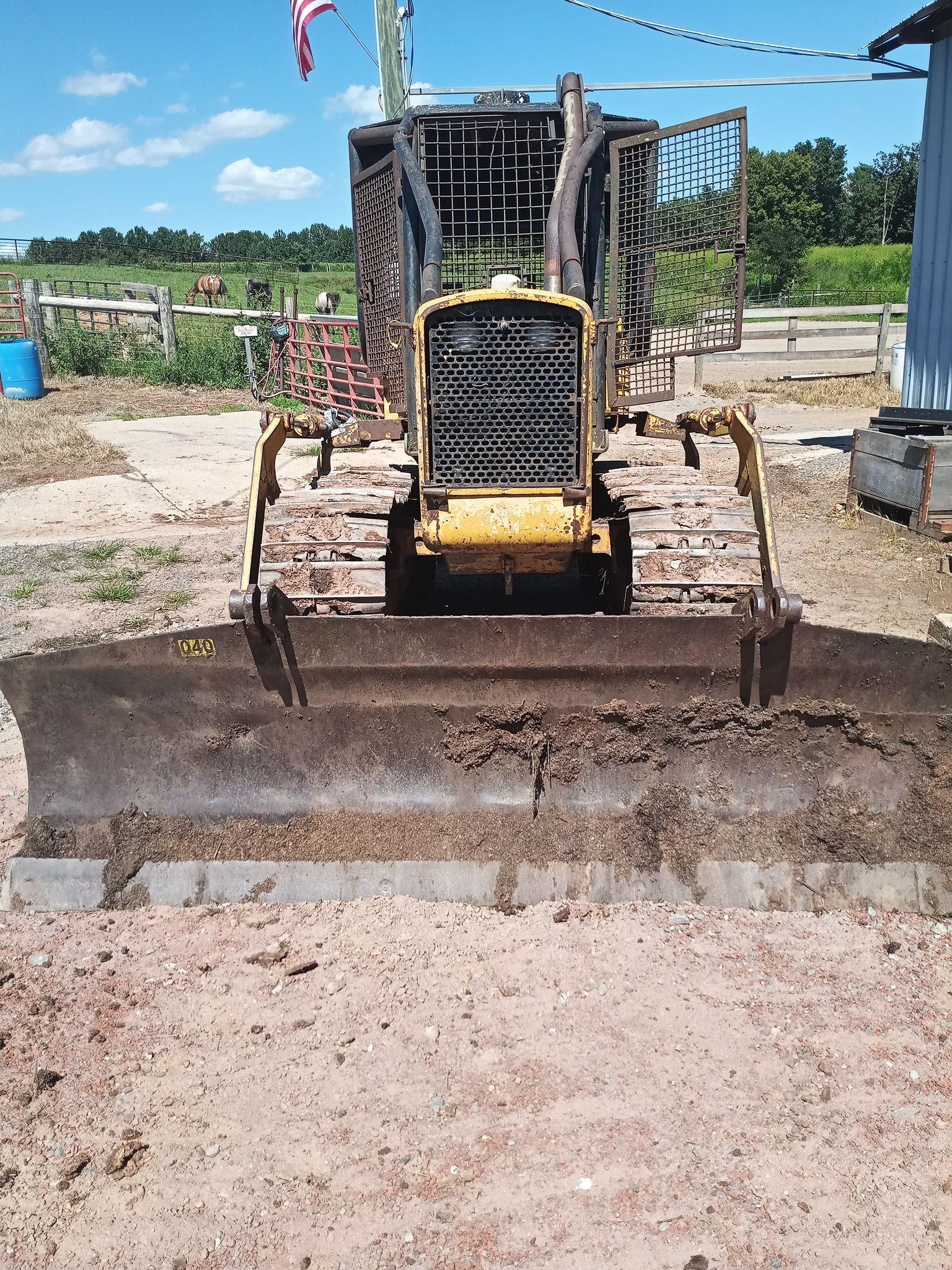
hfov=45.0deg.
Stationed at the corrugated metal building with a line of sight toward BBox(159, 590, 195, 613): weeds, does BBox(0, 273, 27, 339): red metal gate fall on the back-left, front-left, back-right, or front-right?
front-right

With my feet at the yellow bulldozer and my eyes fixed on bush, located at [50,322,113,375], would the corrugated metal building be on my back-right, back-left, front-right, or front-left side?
front-right

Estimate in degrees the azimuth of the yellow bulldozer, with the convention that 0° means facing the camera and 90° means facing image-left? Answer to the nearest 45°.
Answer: approximately 0°

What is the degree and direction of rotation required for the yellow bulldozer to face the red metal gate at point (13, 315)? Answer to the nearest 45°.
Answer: approximately 135° to its right

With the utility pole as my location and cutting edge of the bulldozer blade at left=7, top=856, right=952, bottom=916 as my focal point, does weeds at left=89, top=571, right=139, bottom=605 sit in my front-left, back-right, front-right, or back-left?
front-right

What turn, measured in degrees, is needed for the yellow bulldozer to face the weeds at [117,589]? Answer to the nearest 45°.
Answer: approximately 135° to its right

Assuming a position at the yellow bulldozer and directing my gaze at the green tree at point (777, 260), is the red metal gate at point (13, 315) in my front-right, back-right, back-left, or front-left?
front-left

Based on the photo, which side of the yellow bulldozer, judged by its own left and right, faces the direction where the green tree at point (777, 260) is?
back

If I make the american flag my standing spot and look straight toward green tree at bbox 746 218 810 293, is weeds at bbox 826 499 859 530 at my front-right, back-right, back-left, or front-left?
back-right

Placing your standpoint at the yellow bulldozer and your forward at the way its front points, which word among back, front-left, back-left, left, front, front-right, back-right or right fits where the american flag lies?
back

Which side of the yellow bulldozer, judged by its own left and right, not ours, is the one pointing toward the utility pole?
back

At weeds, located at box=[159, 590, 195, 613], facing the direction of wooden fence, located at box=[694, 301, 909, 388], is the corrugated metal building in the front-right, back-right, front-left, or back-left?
front-right

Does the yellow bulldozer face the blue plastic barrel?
no

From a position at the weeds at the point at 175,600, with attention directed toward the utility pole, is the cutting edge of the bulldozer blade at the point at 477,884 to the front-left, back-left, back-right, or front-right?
back-right
